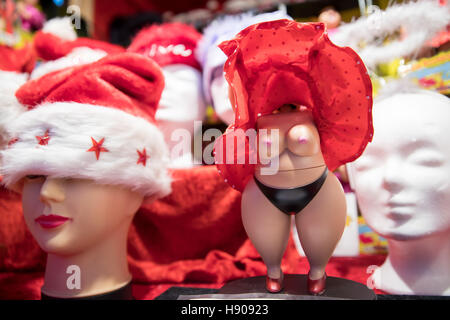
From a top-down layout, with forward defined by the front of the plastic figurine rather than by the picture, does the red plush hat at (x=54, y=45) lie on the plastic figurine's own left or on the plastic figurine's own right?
on the plastic figurine's own right

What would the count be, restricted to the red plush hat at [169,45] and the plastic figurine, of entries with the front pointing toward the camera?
2

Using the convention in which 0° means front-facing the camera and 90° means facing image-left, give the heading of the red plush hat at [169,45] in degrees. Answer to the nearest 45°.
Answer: approximately 0°

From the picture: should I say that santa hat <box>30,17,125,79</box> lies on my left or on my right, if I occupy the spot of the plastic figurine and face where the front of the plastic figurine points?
on my right

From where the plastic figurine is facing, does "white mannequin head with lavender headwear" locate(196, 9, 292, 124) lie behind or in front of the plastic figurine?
behind
